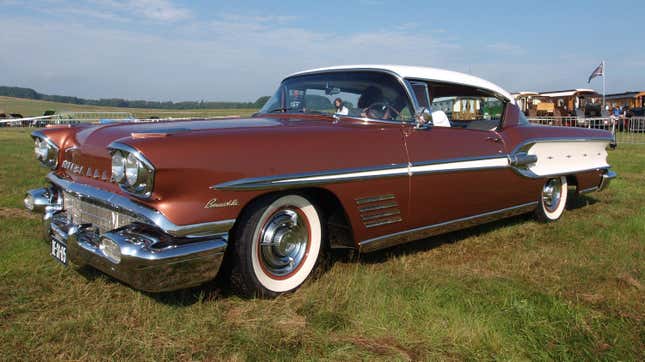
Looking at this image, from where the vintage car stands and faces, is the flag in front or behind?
behind

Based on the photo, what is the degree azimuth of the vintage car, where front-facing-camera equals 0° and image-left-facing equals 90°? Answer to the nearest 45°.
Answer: approximately 45°
